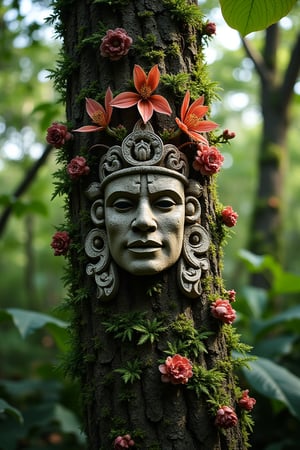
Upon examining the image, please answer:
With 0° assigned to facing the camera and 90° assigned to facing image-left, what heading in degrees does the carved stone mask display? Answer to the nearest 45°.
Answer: approximately 0°

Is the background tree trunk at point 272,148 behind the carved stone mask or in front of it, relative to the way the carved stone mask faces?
behind
